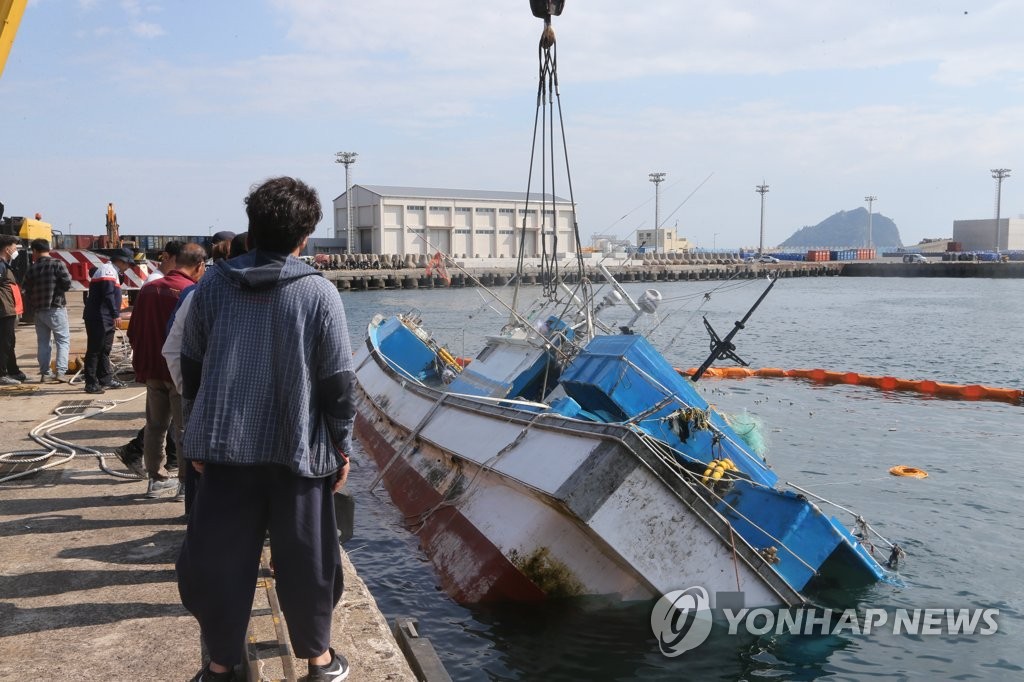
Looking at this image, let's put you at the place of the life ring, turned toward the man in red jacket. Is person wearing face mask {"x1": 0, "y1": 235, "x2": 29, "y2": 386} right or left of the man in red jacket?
right

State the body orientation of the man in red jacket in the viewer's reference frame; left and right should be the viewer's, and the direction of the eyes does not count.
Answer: facing away from the viewer and to the right of the viewer

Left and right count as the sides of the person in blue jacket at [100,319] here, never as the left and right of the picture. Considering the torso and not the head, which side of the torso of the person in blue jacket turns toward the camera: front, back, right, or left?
right

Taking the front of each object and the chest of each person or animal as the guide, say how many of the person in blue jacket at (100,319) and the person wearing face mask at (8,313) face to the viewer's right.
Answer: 2

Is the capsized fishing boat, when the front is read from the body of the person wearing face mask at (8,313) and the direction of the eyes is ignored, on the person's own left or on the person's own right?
on the person's own right

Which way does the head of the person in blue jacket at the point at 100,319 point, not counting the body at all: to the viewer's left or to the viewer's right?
to the viewer's right

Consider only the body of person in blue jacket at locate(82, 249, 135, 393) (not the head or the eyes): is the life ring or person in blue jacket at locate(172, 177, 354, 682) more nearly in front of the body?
the life ring

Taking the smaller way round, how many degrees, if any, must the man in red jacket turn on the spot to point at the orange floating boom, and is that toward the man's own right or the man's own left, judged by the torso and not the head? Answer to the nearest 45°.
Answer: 0° — they already face it

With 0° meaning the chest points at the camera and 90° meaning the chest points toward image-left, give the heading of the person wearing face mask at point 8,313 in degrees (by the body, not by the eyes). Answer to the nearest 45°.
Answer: approximately 270°

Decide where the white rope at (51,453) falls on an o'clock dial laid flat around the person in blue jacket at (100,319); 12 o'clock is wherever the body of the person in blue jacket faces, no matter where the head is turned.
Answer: The white rope is roughly at 3 o'clock from the person in blue jacket.
